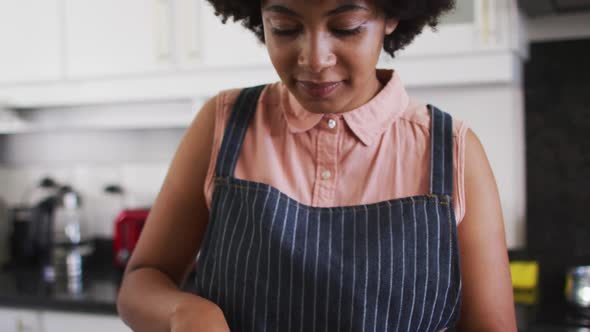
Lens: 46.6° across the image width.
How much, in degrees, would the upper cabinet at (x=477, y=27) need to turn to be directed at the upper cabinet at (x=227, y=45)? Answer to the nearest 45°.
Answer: approximately 90° to its right

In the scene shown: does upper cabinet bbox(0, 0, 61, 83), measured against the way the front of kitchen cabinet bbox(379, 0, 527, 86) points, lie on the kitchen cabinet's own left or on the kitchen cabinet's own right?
on the kitchen cabinet's own right

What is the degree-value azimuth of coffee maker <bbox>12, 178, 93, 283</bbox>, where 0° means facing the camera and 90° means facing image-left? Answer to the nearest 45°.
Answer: approximately 315°

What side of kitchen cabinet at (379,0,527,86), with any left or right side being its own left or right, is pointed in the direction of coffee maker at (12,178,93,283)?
right

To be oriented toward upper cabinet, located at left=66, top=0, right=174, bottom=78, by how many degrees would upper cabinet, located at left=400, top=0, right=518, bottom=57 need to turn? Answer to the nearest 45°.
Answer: approximately 90° to its right
